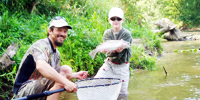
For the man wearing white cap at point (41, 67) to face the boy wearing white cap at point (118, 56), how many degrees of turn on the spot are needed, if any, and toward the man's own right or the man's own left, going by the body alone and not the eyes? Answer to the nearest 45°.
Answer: approximately 45° to the man's own left

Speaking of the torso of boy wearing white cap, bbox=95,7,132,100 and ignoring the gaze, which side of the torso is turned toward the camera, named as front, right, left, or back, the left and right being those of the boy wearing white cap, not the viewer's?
front

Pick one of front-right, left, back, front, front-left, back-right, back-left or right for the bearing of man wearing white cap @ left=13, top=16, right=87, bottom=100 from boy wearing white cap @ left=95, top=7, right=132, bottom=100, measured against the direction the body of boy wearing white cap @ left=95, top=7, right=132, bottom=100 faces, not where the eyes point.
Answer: front-right
